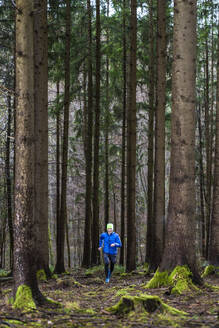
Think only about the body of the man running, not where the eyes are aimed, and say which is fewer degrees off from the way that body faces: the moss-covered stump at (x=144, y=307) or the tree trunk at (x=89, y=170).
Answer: the moss-covered stump

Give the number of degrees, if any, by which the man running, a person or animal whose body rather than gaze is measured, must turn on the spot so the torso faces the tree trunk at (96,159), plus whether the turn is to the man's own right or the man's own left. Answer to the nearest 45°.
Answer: approximately 180°

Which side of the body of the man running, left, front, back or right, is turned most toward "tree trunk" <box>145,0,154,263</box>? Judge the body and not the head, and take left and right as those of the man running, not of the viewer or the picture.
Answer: back

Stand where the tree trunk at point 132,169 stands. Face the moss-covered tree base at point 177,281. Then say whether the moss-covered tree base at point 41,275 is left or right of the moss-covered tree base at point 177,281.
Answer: right

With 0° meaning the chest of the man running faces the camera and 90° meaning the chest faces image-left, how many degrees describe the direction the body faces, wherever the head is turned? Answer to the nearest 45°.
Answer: approximately 0°

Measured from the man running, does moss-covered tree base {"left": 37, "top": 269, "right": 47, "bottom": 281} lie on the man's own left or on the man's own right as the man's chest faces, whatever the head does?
on the man's own right

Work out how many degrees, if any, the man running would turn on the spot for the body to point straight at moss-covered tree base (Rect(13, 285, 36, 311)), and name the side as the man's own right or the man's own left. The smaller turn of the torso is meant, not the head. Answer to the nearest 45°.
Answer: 0° — they already face it

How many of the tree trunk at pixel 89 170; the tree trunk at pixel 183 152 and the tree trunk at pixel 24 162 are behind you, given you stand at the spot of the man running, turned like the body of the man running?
1

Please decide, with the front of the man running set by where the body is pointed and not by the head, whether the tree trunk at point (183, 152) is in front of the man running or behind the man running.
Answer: in front

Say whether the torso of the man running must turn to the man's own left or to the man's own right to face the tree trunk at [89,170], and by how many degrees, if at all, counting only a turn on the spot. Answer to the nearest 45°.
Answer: approximately 180°
